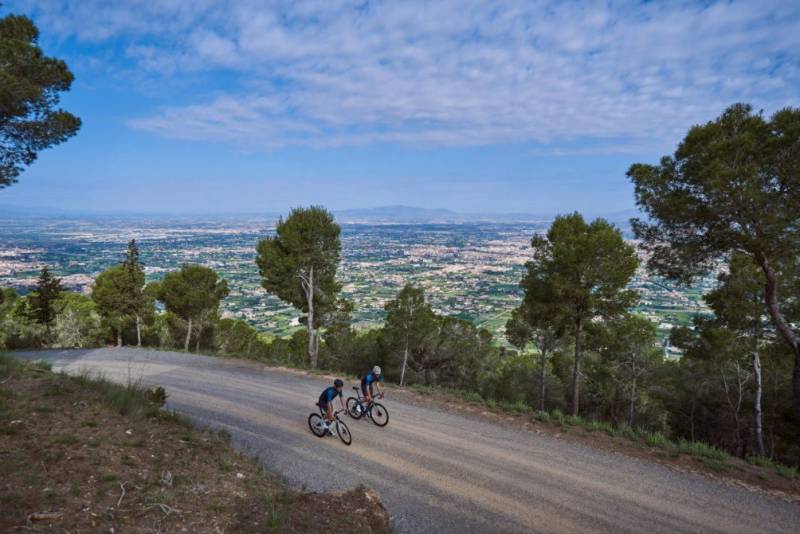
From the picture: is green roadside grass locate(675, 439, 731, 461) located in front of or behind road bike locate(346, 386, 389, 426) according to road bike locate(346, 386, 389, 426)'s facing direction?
in front

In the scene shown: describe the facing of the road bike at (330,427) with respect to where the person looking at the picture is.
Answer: facing the viewer and to the right of the viewer

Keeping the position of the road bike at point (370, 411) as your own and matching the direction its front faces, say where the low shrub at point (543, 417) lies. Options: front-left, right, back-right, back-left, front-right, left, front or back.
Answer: front-left

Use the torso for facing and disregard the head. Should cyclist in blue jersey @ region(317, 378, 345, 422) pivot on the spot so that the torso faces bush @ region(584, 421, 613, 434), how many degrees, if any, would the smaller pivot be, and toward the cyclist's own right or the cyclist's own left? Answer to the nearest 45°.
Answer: approximately 45° to the cyclist's own left

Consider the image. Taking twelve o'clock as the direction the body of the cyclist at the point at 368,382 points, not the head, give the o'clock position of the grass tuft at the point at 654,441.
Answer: The grass tuft is roughly at 11 o'clock from the cyclist.

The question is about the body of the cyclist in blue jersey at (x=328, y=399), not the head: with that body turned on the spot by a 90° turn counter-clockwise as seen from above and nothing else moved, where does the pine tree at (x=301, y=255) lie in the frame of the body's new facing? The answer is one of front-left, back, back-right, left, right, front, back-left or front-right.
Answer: front-left

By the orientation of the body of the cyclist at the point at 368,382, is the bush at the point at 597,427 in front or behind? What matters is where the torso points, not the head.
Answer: in front
